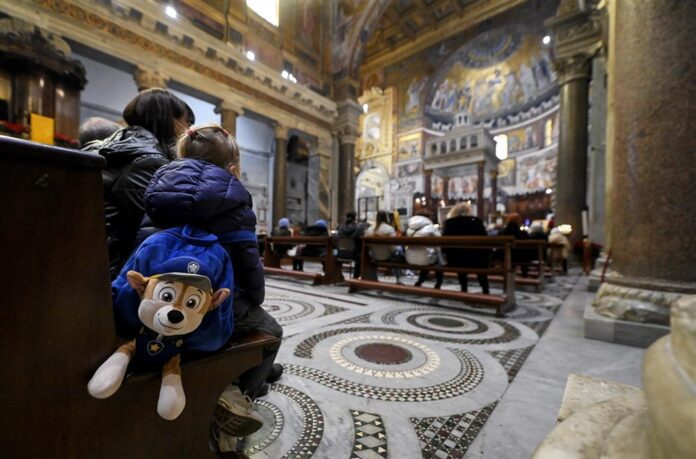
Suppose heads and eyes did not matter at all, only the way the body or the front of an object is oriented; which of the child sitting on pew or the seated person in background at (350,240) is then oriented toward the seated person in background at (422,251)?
the child sitting on pew

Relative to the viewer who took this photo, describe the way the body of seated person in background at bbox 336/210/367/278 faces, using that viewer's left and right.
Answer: facing away from the viewer and to the right of the viewer

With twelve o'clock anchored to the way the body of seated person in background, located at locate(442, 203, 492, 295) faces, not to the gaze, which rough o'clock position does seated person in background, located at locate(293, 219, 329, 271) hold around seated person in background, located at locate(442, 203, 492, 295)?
seated person in background, located at locate(293, 219, 329, 271) is roughly at 10 o'clock from seated person in background, located at locate(442, 203, 492, 295).

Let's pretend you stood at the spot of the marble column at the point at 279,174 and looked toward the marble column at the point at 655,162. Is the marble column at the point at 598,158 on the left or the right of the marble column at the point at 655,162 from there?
left

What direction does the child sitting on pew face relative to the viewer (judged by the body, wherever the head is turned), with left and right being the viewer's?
facing away from the viewer and to the right of the viewer

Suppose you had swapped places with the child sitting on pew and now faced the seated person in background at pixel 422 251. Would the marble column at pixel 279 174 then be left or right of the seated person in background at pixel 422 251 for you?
left

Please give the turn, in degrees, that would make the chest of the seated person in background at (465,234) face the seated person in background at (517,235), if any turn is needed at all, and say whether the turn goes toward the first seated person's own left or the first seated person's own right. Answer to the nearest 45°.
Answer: approximately 45° to the first seated person's own right

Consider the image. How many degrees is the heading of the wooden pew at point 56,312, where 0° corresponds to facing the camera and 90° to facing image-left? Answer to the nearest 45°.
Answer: approximately 225°

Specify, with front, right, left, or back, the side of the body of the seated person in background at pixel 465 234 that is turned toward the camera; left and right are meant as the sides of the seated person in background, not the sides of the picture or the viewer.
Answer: back
